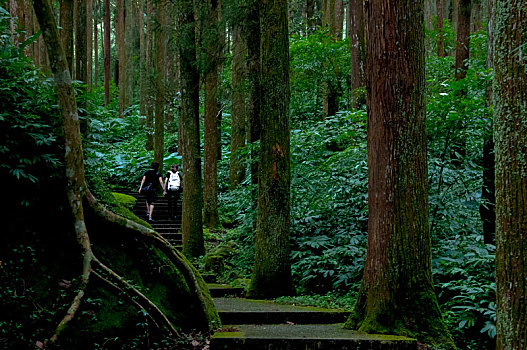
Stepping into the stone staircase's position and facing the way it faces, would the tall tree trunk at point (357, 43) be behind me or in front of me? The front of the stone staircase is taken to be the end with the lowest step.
behind

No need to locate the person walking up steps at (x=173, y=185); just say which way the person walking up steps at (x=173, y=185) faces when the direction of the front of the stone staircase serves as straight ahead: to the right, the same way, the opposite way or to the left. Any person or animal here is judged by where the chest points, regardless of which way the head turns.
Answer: the opposite way

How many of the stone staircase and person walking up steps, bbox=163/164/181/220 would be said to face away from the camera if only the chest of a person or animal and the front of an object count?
1

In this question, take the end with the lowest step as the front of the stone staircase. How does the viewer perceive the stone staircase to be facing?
facing the viewer

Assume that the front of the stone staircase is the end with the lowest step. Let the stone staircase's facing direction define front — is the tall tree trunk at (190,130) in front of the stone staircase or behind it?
behind

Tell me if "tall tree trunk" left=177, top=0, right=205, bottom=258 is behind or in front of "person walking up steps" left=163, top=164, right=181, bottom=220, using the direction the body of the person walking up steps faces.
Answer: behind

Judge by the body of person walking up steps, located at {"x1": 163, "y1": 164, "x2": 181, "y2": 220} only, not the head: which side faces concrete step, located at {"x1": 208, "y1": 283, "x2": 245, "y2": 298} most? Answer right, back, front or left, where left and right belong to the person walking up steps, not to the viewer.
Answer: back

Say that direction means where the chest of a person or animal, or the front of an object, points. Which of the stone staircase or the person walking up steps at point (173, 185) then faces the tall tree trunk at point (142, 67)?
the person walking up steps

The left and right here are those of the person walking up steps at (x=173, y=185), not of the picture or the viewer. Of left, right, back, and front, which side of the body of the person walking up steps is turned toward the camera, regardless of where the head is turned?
back
